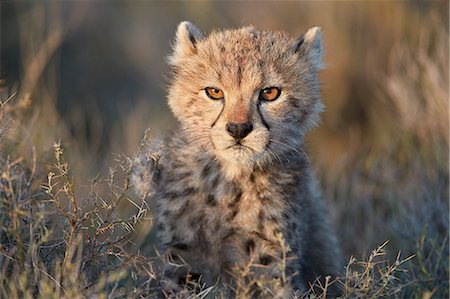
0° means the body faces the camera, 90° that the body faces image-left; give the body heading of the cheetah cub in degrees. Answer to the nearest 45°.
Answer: approximately 0°
